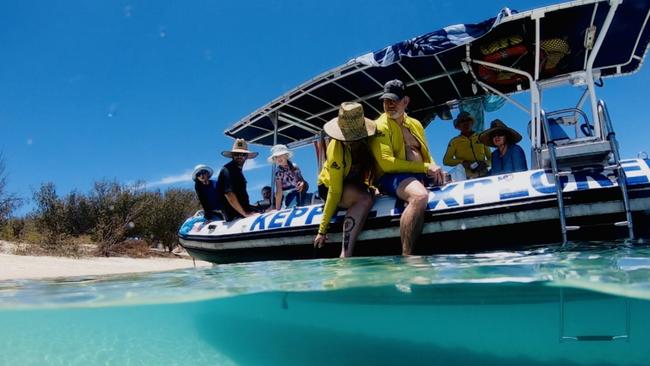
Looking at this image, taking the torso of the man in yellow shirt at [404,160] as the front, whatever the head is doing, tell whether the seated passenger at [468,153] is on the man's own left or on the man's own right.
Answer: on the man's own left

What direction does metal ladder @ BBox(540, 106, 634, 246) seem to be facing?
toward the camera

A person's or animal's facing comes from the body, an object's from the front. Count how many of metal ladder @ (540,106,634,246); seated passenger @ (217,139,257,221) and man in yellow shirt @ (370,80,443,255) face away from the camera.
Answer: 0

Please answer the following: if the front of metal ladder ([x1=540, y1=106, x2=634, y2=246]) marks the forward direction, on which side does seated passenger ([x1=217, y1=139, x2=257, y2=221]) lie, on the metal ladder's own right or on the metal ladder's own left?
on the metal ladder's own right

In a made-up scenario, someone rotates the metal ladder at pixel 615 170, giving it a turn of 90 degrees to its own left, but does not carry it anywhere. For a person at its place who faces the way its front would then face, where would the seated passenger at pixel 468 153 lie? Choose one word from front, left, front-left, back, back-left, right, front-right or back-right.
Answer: back-left

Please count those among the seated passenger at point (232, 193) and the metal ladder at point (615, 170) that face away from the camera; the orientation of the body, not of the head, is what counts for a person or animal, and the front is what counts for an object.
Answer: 0

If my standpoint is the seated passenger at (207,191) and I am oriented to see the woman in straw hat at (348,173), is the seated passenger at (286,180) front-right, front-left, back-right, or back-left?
front-left

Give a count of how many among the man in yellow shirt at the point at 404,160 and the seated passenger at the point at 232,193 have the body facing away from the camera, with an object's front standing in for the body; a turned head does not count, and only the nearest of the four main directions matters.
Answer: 0

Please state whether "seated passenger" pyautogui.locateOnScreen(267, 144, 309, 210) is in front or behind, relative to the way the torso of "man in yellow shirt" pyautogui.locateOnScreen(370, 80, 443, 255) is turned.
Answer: behind

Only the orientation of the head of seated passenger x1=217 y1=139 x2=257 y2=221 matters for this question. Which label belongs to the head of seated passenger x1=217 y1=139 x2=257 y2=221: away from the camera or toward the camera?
toward the camera

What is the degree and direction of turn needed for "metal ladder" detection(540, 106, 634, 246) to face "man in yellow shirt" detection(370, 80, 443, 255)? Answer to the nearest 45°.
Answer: approximately 90° to its right

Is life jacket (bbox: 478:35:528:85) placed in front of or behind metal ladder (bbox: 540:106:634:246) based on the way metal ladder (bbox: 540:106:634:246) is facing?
behind

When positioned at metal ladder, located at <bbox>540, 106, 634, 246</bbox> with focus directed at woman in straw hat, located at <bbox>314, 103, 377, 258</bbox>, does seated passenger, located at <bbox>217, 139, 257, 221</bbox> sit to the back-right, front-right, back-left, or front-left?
front-right

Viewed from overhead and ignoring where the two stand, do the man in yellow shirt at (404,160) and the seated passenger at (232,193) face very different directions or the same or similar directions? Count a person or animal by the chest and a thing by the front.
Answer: same or similar directions
